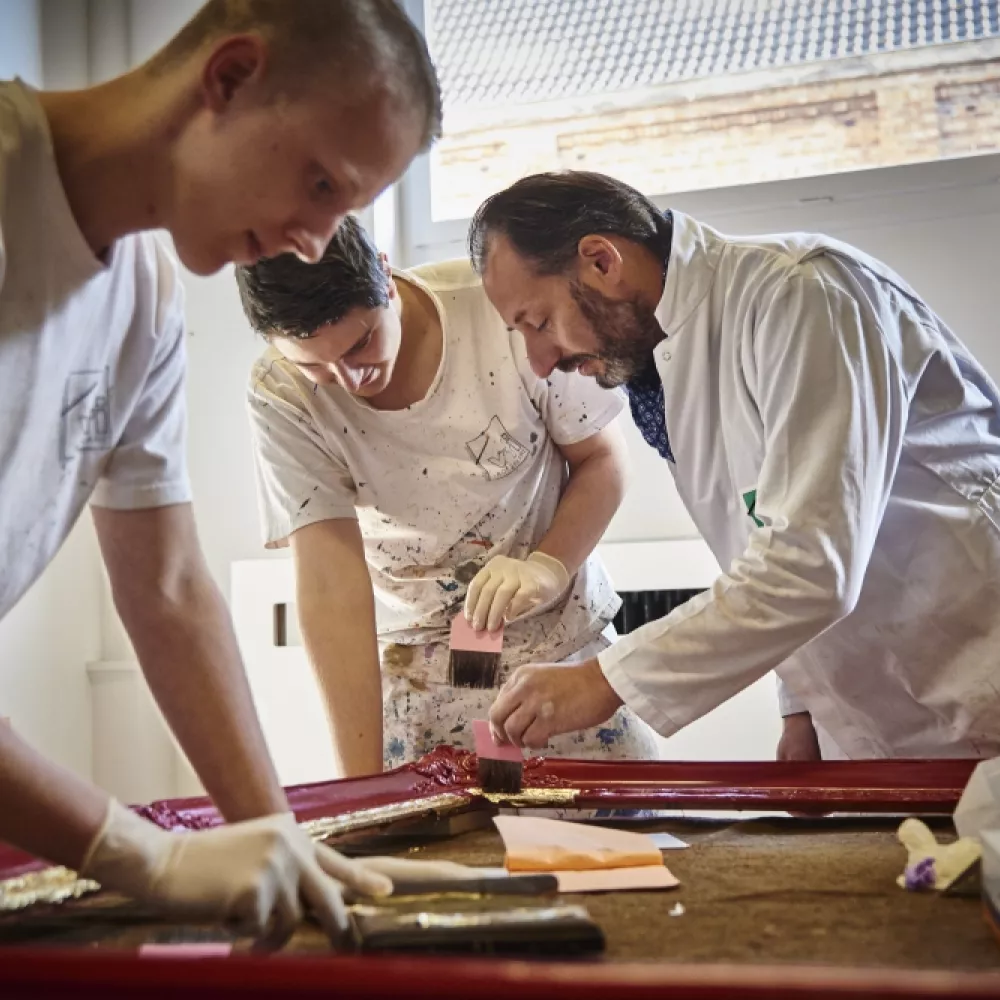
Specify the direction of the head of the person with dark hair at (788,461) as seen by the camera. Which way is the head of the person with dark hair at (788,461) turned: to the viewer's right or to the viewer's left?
to the viewer's left

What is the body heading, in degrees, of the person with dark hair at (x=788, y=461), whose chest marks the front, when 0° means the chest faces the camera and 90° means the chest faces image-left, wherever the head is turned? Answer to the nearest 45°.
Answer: approximately 90°

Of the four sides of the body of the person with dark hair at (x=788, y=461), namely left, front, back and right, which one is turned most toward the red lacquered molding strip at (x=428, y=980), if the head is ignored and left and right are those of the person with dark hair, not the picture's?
left
